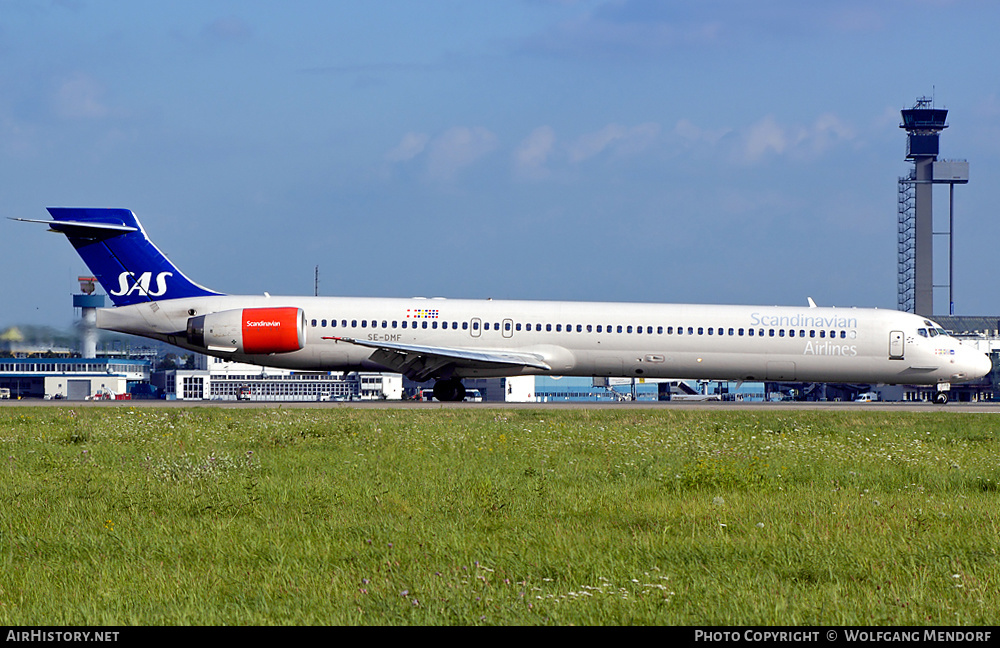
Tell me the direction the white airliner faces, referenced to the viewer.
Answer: facing to the right of the viewer
